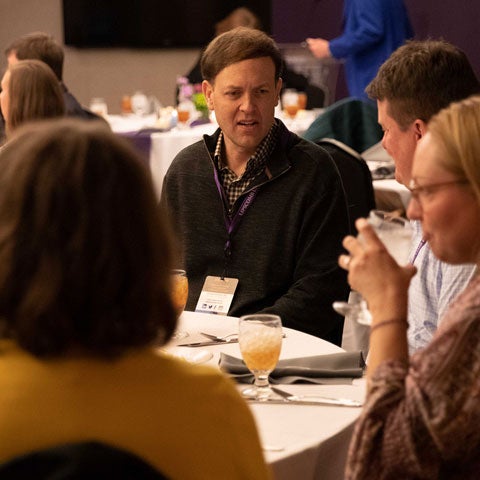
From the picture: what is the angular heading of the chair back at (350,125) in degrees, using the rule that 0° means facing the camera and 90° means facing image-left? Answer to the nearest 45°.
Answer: approximately 135°

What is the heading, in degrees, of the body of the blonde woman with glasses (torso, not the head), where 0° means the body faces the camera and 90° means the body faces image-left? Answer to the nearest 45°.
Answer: approximately 90°

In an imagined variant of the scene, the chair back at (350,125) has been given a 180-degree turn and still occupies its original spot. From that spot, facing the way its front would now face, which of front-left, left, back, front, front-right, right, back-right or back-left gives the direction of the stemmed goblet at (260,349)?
front-right

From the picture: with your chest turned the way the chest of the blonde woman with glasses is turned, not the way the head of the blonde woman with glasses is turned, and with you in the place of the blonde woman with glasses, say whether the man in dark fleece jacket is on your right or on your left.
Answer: on your right

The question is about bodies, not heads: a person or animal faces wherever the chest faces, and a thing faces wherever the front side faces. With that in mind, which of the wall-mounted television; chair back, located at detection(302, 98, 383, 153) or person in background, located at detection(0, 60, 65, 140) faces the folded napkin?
the wall-mounted television

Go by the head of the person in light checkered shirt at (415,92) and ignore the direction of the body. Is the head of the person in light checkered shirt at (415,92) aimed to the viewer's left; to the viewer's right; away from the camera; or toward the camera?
to the viewer's left

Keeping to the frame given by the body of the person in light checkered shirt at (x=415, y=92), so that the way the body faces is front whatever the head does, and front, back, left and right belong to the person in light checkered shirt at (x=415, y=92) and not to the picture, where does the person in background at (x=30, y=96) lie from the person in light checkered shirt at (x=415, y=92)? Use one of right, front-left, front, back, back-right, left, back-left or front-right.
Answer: front-right

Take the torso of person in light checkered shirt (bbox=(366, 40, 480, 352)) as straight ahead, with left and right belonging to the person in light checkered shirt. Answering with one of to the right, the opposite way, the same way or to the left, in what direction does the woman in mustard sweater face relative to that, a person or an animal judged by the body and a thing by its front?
to the right

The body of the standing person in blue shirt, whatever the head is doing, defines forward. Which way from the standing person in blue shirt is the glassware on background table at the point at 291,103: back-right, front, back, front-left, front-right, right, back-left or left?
front-left
